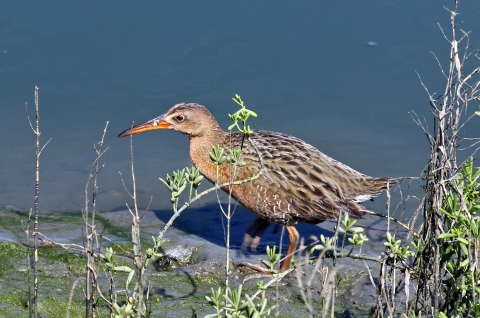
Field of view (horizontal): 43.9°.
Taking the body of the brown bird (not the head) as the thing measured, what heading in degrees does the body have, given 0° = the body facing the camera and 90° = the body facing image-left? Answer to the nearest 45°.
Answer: approximately 90°
